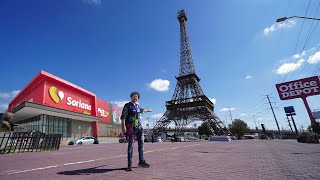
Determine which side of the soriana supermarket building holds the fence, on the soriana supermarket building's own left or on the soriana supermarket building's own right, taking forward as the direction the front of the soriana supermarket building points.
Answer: on the soriana supermarket building's own right

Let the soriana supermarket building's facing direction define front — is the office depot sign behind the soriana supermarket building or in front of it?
in front

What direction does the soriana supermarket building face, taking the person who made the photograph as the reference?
facing the viewer and to the right of the viewer
